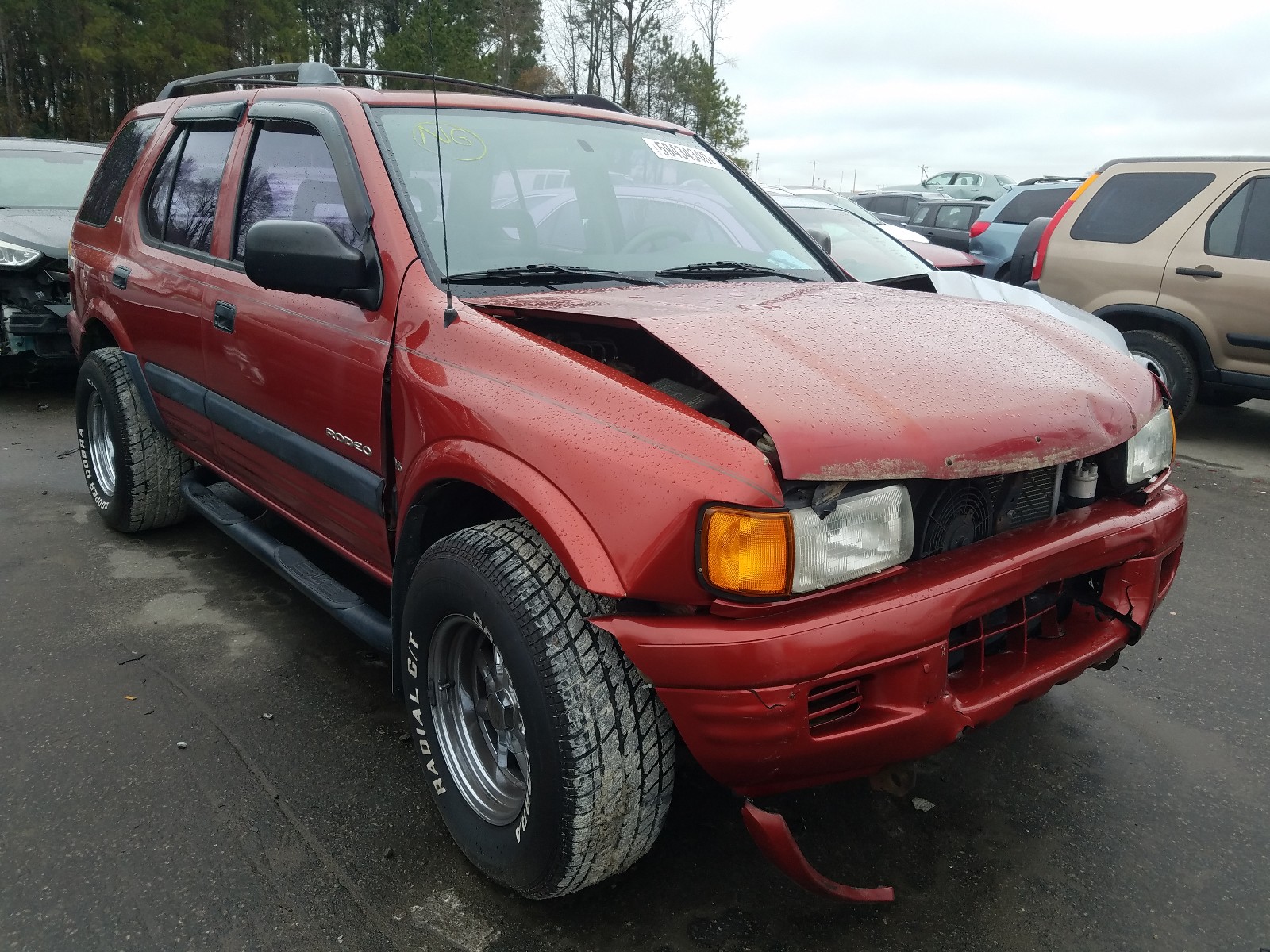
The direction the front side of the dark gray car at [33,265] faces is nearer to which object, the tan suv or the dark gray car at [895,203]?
the tan suv

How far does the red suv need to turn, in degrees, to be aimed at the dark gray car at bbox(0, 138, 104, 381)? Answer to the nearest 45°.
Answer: approximately 180°

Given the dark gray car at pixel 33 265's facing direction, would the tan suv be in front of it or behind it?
in front

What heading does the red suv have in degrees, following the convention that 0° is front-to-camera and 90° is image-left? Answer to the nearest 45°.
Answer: approximately 315°

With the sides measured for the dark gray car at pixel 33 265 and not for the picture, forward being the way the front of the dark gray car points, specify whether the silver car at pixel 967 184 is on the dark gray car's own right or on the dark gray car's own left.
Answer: on the dark gray car's own left

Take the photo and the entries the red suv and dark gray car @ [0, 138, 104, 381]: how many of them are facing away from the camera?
0

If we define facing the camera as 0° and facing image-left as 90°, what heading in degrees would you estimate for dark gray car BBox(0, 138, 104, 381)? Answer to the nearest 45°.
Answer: approximately 315°

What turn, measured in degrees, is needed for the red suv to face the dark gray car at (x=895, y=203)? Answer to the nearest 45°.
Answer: approximately 135° to its left
